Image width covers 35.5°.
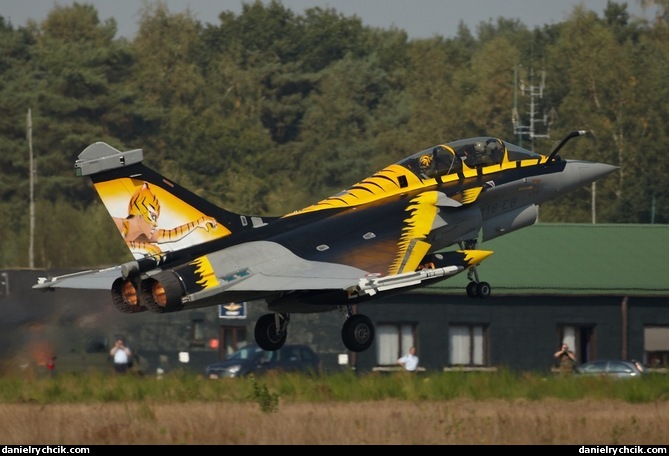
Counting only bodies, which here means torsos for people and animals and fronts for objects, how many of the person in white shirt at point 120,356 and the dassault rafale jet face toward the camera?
1

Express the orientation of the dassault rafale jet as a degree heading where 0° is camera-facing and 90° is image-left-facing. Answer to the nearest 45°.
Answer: approximately 225°

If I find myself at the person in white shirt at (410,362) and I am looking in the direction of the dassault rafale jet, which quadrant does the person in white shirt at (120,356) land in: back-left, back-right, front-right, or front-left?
front-right

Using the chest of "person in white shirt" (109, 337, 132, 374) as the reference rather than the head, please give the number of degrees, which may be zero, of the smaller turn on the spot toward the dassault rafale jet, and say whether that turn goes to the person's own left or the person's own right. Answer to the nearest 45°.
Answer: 0° — they already face it

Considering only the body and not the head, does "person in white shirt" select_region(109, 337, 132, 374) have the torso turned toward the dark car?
no

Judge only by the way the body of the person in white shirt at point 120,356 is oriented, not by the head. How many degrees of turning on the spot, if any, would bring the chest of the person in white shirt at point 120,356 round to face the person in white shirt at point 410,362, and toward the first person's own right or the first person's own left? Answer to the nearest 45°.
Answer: approximately 90° to the first person's own left

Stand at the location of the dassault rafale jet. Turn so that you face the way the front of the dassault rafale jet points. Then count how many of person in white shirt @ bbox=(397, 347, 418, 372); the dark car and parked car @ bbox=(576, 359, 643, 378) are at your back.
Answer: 0

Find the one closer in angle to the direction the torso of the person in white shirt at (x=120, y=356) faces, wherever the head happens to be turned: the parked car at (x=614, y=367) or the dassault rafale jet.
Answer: the dassault rafale jet

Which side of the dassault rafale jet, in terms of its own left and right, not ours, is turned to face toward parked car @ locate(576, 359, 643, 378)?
front

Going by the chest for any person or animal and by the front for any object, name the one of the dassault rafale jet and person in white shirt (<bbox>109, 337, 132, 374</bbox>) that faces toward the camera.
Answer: the person in white shirt

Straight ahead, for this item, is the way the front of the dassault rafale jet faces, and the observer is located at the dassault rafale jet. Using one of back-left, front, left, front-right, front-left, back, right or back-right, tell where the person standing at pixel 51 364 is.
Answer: left

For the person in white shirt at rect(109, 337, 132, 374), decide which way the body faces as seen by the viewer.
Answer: toward the camera

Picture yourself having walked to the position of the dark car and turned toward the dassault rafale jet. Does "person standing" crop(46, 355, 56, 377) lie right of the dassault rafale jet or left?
right

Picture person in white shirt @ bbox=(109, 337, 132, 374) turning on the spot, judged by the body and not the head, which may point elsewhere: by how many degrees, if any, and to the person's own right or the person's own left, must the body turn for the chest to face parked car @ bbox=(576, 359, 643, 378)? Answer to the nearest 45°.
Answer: approximately 90° to the person's own left
